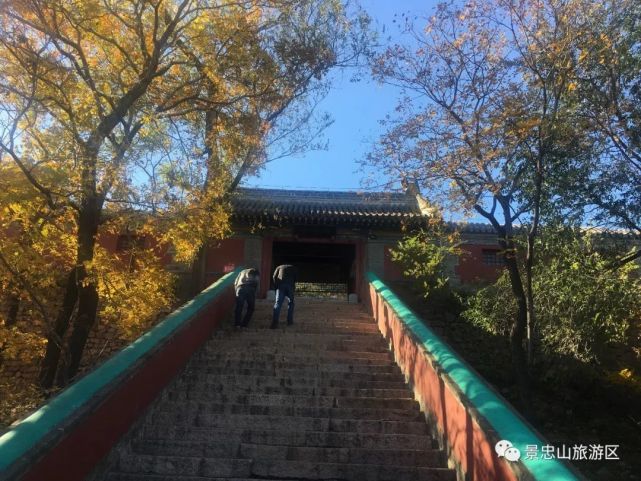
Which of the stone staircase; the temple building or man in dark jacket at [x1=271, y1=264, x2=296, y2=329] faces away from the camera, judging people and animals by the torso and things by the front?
the man in dark jacket

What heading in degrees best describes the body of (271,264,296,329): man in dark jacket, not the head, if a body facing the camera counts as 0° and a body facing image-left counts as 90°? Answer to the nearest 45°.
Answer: approximately 180°

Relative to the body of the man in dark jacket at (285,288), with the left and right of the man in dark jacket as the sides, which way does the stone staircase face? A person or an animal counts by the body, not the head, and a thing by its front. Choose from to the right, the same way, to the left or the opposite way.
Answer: the opposite way

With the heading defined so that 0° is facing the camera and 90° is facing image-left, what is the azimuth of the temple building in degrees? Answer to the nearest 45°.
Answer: approximately 0°

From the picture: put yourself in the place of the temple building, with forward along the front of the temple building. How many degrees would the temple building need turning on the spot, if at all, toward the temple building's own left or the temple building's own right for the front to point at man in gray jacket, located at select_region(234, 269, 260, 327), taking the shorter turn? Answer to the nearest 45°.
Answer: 0° — it already faces them

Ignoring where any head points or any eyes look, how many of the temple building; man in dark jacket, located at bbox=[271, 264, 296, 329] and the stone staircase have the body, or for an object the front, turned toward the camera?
2

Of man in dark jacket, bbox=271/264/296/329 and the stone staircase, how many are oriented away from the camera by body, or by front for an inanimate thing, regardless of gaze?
1

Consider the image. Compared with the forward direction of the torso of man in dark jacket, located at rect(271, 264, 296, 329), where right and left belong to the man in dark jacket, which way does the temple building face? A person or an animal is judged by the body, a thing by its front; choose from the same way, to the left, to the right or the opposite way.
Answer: the opposite way
